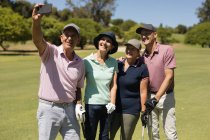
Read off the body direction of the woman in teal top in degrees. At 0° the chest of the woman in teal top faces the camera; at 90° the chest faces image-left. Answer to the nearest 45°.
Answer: approximately 0°

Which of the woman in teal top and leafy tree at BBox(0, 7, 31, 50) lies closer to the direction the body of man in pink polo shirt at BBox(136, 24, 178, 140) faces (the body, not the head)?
the woman in teal top

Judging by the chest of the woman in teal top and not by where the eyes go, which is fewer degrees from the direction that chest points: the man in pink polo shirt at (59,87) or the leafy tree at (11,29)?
the man in pink polo shirt

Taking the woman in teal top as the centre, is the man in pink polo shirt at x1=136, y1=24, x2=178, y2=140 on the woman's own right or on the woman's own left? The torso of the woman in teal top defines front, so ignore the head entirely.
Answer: on the woman's own left

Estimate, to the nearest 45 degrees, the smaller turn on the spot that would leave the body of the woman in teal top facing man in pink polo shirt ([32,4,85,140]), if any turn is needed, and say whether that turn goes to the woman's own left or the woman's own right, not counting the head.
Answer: approximately 45° to the woman's own right
